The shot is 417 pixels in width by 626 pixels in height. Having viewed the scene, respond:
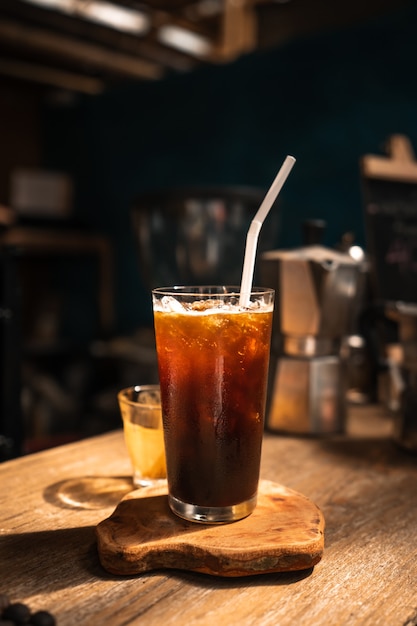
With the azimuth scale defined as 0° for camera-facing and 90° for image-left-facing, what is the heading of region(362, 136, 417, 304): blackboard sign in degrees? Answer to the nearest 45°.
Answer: approximately 0°

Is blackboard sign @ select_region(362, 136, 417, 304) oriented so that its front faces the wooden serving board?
yes

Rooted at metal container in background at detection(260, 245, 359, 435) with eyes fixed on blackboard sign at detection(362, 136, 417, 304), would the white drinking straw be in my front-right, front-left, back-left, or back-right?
back-right

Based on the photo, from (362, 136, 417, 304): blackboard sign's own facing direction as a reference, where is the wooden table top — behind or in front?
in front

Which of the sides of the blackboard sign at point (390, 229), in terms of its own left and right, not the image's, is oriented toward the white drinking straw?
front

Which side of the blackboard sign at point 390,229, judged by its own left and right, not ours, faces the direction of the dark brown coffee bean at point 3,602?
front
